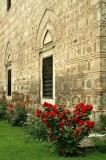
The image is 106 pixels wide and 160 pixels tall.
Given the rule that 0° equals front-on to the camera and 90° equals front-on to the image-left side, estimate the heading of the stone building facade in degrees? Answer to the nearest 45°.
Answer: approximately 45°
